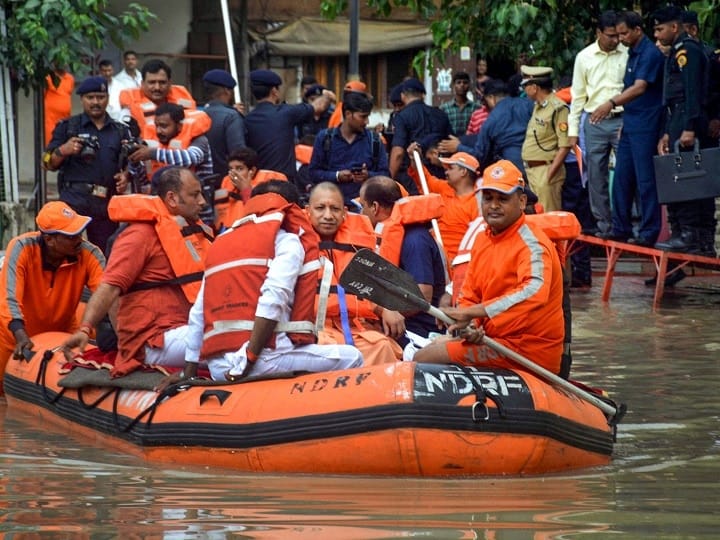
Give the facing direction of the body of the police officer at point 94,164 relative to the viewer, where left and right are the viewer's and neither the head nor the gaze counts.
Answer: facing the viewer

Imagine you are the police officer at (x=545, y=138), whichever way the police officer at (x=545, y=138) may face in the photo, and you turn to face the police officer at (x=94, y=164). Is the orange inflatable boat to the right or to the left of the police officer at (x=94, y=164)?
left

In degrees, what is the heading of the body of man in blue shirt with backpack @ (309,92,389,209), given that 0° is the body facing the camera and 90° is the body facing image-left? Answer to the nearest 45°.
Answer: approximately 0°

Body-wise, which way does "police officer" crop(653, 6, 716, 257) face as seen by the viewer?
to the viewer's left

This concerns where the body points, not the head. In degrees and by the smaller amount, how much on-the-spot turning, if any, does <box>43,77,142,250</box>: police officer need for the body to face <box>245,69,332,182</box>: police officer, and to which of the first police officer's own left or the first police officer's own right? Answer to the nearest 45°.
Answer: approximately 135° to the first police officer's own left

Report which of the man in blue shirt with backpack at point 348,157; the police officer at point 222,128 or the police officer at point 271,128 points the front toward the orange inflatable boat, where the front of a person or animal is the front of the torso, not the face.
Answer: the man in blue shirt with backpack

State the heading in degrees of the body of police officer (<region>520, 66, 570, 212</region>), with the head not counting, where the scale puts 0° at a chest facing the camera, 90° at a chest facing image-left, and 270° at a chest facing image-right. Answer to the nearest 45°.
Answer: approximately 45°

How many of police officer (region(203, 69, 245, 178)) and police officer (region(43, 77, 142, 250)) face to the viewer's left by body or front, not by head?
0

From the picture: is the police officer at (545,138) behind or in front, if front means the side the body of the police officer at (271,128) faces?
in front

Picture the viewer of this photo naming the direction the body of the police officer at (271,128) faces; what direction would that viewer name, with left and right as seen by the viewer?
facing away from the viewer and to the right of the viewer

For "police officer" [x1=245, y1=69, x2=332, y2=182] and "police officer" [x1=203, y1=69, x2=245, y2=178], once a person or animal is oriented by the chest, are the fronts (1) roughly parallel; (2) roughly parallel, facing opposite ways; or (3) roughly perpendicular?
roughly parallel

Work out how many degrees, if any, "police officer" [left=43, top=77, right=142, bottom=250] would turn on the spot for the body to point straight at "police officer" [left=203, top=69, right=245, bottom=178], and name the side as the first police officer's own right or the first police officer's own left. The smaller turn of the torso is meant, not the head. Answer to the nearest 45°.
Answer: approximately 135° to the first police officer's own left

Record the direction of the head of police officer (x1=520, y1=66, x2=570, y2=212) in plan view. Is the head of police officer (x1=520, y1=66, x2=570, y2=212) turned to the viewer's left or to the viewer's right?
to the viewer's left

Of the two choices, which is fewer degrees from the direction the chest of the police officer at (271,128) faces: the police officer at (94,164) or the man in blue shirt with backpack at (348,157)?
the man in blue shirt with backpack
